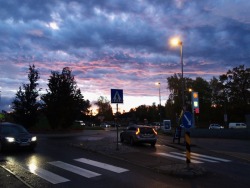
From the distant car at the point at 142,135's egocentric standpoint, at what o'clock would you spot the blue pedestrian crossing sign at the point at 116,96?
The blue pedestrian crossing sign is roughly at 8 o'clock from the distant car.

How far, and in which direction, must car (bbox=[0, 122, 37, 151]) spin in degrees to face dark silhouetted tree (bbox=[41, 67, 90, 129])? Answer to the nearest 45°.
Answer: approximately 135° to its left

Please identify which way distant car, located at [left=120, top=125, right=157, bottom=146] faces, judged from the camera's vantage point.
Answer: facing away from the viewer and to the left of the viewer

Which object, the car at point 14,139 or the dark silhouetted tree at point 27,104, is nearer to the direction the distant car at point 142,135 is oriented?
the dark silhouetted tree

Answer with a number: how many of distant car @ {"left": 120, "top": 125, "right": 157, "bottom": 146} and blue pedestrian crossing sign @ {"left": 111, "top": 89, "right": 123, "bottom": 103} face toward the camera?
1

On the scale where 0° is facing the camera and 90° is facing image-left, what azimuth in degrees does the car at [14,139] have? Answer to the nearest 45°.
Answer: approximately 315°

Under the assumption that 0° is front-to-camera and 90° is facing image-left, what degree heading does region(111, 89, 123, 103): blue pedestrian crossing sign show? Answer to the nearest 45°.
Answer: approximately 0°
